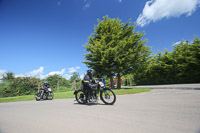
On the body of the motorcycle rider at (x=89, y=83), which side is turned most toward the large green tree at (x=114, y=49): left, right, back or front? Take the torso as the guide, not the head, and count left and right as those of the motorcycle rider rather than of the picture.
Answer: left

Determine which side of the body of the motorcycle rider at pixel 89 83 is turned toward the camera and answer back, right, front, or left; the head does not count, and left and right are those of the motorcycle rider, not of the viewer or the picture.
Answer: right
